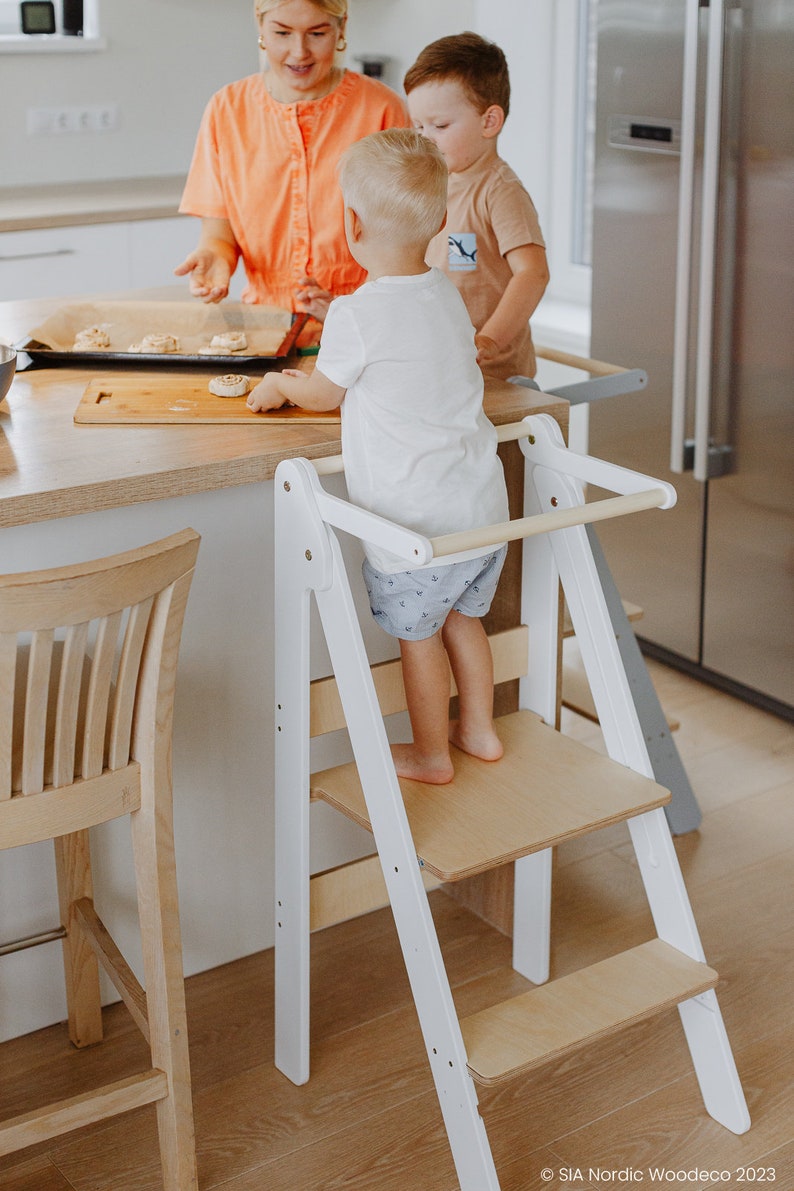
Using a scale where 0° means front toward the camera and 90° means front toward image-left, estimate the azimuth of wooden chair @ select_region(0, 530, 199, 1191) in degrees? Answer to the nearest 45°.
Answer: approximately 135°

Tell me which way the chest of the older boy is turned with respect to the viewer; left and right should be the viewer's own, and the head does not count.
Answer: facing the viewer and to the left of the viewer

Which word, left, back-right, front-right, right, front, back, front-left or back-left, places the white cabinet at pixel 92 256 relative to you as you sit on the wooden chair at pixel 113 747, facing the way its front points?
front-right

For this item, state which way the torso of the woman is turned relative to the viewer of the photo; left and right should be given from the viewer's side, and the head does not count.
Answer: facing the viewer

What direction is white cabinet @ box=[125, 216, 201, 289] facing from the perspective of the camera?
toward the camera

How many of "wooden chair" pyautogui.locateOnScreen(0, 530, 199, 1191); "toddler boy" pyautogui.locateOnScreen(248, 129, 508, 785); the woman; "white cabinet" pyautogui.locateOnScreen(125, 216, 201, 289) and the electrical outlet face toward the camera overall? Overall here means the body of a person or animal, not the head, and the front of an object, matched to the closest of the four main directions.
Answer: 3

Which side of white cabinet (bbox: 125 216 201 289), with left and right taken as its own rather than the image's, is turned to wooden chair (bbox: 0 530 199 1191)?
front

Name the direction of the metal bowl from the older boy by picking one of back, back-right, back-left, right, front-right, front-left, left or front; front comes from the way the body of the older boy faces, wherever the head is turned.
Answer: front

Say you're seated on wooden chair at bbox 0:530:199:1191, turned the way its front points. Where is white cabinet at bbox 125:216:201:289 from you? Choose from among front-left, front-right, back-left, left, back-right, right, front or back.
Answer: front-right

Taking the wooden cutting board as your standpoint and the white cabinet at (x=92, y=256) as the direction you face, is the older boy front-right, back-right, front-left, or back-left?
front-right

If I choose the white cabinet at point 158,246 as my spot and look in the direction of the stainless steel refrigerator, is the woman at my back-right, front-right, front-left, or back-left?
front-right

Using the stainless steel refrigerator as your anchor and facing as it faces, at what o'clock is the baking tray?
The baking tray is roughly at 12 o'clock from the stainless steel refrigerator.

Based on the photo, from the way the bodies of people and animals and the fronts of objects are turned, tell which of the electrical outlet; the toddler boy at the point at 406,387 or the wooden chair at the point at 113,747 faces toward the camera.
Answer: the electrical outlet

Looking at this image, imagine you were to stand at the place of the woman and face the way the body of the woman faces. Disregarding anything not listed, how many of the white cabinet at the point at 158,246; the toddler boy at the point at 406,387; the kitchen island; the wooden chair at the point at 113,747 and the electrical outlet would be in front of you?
3

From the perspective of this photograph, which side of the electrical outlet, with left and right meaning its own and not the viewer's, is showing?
front

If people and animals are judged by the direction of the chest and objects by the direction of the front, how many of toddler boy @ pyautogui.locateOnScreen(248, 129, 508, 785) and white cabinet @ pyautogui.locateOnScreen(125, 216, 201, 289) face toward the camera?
1

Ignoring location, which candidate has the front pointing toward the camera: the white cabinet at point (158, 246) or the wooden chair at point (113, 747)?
the white cabinet

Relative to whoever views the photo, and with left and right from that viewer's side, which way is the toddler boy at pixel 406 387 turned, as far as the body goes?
facing away from the viewer and to the left of the viewer
